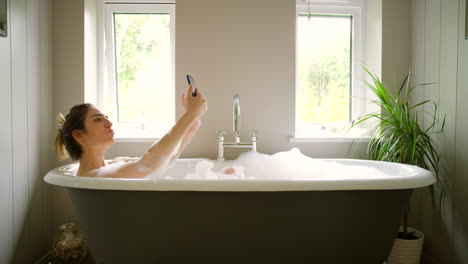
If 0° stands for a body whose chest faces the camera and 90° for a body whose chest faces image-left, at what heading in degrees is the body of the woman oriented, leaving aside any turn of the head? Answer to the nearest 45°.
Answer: approximately 270°

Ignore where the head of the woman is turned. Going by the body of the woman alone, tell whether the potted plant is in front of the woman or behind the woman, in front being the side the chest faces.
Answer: in front

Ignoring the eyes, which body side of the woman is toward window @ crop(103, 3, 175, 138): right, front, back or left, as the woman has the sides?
left

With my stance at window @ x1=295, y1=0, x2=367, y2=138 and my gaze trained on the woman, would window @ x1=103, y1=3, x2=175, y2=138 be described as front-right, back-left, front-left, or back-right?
front-right

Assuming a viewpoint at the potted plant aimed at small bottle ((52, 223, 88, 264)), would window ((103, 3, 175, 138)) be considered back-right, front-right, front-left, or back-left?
front-right
